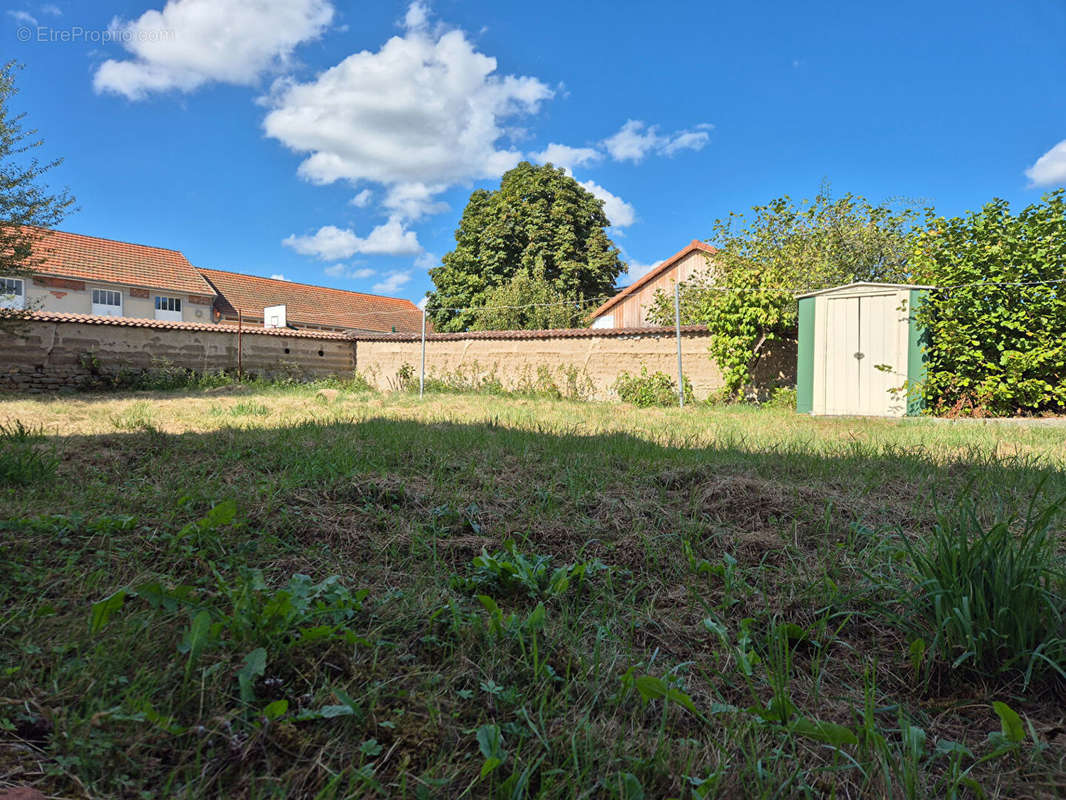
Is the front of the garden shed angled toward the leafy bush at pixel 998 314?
no

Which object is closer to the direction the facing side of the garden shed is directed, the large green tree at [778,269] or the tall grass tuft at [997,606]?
the tall grass tuft

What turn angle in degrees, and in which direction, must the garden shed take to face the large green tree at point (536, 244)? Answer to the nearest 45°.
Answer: approximately 135° to its right

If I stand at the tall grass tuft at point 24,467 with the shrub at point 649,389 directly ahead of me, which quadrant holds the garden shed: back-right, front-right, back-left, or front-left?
front-right

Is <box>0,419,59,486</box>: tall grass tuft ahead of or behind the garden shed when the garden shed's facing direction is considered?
ahead

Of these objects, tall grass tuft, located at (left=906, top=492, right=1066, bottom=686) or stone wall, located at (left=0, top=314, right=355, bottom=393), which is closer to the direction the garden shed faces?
the tall grass tuft

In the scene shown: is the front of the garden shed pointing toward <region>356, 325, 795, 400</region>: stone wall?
no

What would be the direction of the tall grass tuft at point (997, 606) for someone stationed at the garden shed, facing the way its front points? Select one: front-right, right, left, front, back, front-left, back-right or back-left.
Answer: front

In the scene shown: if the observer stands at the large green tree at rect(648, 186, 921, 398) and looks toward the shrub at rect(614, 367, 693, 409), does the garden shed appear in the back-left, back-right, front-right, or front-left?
front-left

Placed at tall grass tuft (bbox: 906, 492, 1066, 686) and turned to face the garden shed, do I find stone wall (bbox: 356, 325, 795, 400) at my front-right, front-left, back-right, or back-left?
front-left

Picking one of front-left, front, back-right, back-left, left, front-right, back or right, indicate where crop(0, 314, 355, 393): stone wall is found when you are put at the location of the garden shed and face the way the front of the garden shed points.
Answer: right

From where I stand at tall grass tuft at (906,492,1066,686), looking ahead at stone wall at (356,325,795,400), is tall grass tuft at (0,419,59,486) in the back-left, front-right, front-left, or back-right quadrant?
front-left

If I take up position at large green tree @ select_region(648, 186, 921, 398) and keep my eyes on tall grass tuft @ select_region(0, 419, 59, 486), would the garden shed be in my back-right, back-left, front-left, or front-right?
front-left

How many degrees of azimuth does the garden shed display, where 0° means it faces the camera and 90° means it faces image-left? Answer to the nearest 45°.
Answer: approximately 0°

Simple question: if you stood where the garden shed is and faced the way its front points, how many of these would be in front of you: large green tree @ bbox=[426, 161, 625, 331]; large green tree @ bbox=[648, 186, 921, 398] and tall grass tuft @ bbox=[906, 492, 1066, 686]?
1
